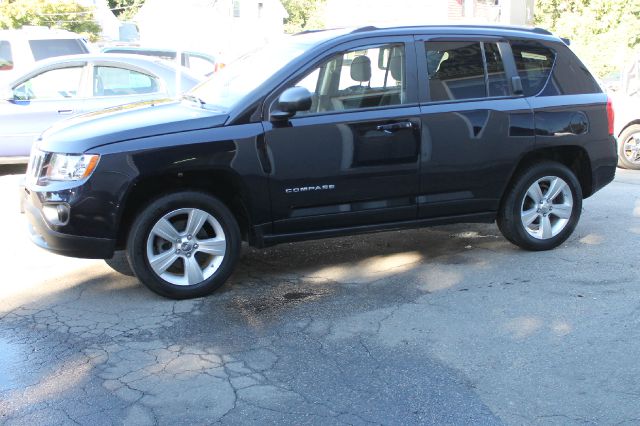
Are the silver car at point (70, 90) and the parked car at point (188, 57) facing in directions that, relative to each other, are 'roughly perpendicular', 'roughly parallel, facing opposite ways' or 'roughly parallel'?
roughly parallel

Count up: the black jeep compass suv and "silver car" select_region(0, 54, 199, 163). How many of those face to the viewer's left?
2

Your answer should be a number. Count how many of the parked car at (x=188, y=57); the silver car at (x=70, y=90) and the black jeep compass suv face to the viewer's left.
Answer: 3

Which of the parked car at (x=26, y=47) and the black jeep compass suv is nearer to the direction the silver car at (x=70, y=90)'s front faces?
the parked car

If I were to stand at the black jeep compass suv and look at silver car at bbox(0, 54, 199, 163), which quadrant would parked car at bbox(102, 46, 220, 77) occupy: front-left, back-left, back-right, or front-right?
front-right

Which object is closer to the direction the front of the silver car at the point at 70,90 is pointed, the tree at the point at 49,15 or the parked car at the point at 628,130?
the tree

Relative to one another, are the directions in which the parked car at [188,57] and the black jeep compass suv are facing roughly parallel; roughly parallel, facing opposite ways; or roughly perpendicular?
roughly parallel

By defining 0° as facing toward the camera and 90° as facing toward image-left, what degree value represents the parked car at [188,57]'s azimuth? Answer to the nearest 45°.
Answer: approximately 90°

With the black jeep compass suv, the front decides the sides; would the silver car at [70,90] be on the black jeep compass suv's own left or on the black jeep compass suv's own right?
on the black jeep compass suv's own right

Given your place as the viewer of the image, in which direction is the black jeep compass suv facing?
facing to the left of the viewer

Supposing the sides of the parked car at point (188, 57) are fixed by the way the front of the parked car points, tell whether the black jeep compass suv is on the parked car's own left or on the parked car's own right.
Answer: on the parked car's own left

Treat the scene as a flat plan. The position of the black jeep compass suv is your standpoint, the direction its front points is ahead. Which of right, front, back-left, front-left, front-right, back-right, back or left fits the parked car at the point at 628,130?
back-right

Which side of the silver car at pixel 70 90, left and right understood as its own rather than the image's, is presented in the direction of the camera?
left

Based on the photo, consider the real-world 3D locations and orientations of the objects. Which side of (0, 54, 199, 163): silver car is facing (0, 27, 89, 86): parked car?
right

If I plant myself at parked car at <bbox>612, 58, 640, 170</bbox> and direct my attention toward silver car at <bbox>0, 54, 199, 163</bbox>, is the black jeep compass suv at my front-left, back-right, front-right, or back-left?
front-left
